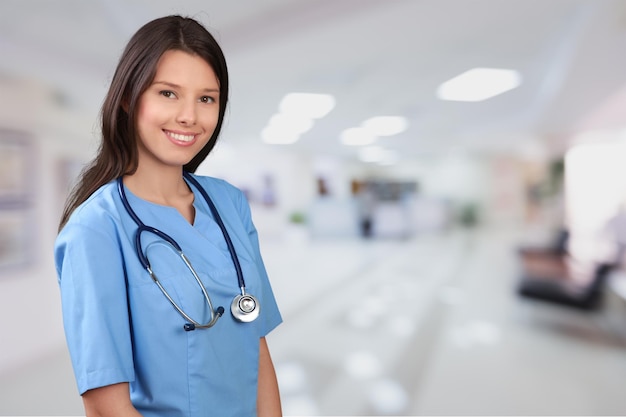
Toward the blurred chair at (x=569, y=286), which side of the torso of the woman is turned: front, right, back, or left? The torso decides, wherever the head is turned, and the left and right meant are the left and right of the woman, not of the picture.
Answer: left

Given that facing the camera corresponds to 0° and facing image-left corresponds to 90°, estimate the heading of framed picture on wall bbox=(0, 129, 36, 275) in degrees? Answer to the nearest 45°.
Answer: approximately 315°
